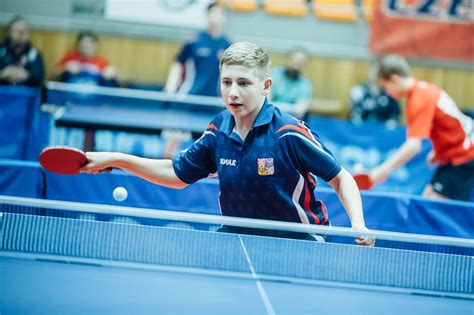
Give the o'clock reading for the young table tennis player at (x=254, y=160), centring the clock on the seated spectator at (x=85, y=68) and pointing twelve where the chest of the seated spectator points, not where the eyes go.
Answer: The young table tennis player is roughly at 12 o'clock from the seated spectator.

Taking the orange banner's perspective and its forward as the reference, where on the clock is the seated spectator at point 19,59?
The seated spectator is roughly at 2 o'clock from the orange banner.

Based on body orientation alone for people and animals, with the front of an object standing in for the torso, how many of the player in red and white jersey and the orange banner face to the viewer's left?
1

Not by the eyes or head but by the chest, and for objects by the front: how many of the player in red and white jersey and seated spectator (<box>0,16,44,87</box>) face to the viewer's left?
1

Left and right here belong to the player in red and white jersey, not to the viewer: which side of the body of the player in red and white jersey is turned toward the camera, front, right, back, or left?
left

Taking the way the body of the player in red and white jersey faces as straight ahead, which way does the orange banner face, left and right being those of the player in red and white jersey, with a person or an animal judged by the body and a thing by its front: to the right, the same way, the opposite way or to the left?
to the left

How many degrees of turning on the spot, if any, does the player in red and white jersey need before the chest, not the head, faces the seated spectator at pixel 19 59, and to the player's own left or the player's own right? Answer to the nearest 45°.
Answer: approximately 45° to the player's own right

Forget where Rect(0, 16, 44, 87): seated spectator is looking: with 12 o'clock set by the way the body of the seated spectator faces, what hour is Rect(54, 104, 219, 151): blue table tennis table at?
The blue table tennis table is roughly at 11 o'clock from the seated spectator.

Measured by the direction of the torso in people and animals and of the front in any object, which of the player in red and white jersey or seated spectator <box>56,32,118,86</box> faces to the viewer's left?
the player in red and white jersey

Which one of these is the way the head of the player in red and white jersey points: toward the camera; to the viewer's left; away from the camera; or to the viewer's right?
to the viewer's left

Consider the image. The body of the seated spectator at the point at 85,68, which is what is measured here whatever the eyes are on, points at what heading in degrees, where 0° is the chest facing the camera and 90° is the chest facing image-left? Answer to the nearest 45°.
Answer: approximately 0°
